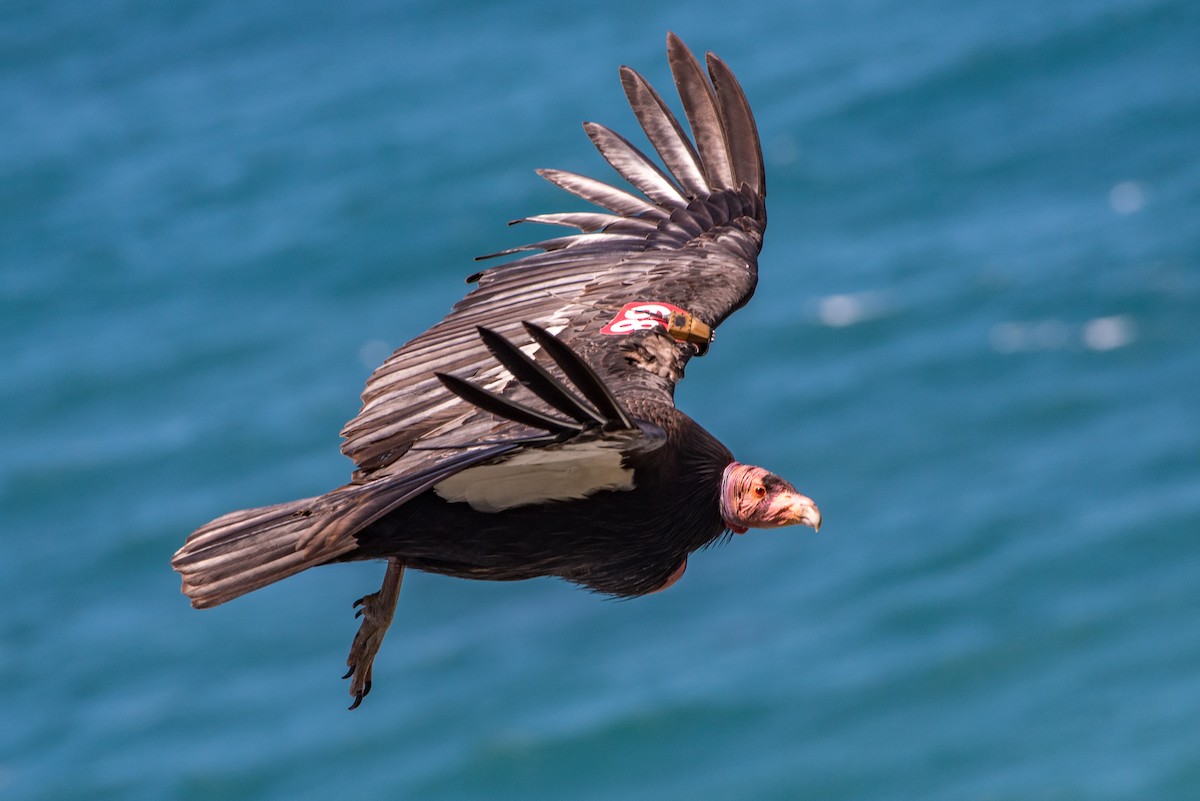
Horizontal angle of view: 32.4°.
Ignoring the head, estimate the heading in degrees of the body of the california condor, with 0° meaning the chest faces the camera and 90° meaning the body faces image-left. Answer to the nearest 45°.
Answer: approximately 270°
